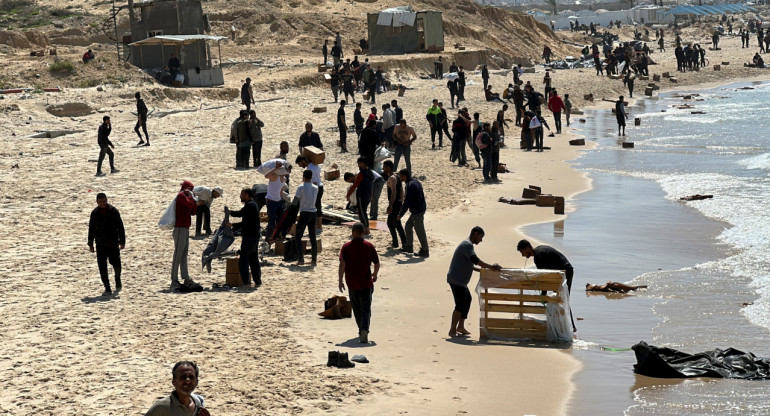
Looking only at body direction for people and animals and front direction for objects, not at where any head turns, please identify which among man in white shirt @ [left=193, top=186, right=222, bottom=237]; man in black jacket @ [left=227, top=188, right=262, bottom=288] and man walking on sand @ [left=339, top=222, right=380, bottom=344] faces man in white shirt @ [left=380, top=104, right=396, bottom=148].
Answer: the man walking on sand

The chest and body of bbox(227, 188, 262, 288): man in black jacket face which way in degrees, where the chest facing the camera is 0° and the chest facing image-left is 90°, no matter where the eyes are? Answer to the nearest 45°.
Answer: approximately 90°

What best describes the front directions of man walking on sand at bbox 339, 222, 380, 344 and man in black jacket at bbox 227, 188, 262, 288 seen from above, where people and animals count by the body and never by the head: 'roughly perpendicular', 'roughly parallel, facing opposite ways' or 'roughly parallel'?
roughly perpendicular

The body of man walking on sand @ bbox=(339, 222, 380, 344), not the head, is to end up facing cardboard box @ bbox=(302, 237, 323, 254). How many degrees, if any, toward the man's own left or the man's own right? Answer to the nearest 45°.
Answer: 0° — they already face it

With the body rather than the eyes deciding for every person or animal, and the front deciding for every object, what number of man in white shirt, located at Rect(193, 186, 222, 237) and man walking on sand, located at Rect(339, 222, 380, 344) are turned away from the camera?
1

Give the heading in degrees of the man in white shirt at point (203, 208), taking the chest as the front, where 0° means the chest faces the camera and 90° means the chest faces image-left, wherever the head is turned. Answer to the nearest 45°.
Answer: approximately 315°

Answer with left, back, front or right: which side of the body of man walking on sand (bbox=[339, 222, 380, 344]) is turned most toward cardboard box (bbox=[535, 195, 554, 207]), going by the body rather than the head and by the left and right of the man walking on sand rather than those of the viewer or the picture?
front

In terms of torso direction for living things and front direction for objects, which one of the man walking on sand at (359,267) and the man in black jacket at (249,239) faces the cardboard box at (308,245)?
the man walking on sand

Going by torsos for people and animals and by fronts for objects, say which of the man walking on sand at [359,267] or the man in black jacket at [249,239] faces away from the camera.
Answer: the man walking on sand

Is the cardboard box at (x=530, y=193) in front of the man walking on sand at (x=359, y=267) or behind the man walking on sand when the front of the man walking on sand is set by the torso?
in front

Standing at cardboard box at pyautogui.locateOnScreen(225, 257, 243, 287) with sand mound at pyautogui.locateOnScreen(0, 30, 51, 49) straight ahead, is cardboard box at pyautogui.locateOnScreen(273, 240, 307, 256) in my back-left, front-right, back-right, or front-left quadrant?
front-right

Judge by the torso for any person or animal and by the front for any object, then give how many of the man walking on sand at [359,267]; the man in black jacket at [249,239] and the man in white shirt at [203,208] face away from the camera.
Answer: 1

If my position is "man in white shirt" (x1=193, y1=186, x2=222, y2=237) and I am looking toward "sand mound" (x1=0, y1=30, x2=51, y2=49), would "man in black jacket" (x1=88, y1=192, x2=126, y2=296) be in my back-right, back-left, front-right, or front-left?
back-left

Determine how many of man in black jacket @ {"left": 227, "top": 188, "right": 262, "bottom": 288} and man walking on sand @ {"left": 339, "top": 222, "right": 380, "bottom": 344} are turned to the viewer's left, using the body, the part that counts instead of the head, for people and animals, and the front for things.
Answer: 1

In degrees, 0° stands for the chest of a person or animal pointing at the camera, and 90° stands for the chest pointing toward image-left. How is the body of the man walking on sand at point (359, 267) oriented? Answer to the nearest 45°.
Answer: approximately 180°

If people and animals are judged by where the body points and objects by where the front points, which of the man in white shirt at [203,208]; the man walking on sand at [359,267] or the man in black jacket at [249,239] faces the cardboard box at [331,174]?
the man walking on sand

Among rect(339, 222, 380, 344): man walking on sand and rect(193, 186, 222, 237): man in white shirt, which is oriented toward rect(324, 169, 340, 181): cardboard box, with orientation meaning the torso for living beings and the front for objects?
the man walking on sand
